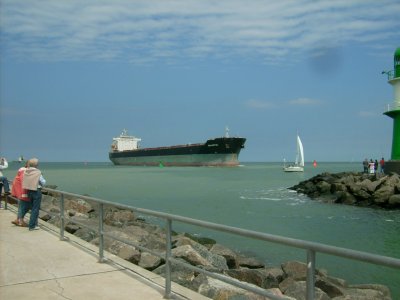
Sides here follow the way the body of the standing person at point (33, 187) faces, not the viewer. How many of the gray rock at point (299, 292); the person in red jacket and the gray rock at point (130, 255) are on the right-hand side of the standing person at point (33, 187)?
2

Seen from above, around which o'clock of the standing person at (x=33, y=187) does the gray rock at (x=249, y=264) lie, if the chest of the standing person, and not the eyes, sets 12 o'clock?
The gray rock is roughly at 2 o'clock from the standing person.

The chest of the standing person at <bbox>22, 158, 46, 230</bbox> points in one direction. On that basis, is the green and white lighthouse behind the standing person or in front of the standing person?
in front

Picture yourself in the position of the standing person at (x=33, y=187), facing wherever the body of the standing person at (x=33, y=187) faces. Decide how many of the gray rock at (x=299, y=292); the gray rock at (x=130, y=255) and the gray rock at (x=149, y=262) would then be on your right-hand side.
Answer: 3

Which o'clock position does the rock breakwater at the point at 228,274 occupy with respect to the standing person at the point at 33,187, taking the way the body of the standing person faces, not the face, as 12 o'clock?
The rock breakwater is roughly at 3 o'clock from the standing person.

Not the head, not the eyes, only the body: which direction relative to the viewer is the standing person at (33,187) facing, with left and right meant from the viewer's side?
facing away from the viewer and to the right of the viewer

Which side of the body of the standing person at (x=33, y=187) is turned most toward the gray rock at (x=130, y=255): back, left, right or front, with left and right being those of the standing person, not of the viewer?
right

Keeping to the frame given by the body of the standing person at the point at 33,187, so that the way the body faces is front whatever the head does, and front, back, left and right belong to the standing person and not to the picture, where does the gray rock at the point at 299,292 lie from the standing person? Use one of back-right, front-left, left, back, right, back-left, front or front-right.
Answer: right

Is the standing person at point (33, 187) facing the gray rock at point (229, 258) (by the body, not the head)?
no

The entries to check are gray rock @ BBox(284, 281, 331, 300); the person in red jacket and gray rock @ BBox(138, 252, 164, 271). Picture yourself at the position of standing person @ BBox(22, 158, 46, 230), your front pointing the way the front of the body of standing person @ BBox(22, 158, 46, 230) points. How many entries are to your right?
2

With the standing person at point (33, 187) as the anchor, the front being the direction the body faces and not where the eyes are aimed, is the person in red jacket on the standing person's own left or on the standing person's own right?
on the standing person's own left

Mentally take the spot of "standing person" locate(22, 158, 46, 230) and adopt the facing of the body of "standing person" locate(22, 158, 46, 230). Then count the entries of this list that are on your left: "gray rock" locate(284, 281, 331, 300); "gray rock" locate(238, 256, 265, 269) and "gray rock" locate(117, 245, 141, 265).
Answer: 0

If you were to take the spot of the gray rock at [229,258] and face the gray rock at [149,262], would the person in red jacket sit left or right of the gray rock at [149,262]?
right

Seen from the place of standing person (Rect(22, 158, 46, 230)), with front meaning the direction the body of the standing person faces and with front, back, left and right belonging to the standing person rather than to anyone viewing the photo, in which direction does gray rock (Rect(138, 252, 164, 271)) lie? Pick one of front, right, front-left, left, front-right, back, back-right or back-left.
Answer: right
